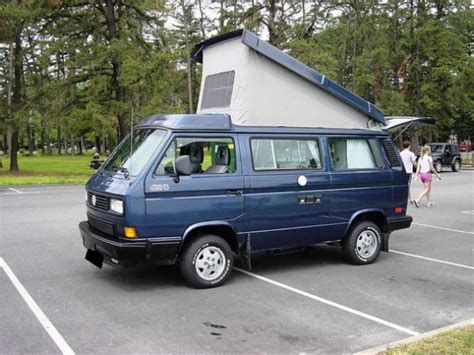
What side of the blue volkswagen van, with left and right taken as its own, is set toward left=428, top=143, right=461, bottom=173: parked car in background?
back

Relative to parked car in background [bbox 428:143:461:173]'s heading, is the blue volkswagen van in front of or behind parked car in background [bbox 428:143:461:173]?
in front

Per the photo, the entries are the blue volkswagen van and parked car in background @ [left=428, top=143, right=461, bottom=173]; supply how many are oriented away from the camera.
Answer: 0

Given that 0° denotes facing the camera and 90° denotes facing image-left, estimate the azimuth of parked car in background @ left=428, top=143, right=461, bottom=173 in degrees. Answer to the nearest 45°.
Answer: approximately 45°

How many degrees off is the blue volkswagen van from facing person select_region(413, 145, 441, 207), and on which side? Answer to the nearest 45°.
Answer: approximately 180°

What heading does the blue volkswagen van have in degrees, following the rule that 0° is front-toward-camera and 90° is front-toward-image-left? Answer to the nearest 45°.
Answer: approximately 45°

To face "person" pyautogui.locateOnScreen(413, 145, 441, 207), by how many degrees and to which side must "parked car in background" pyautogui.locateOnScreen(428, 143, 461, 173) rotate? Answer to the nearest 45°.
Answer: approximately 45° to its left
